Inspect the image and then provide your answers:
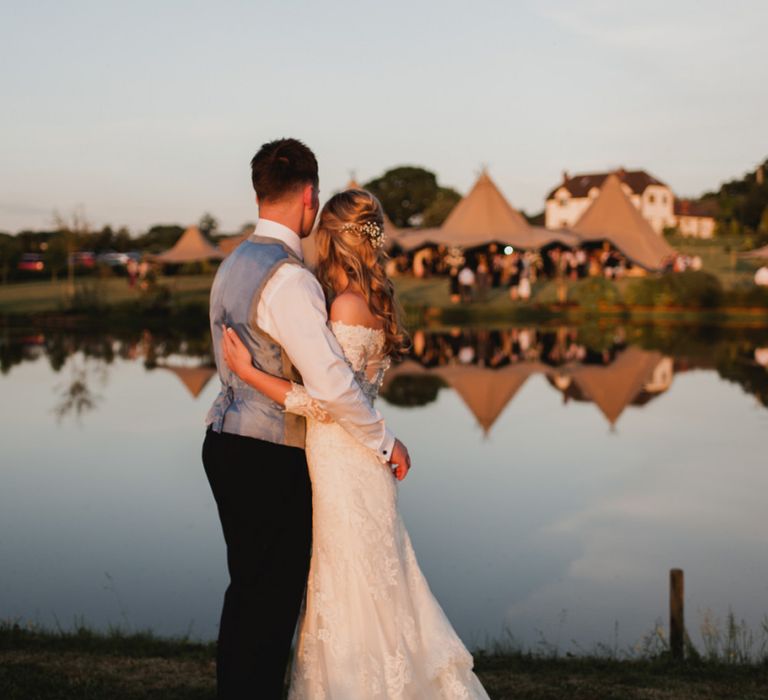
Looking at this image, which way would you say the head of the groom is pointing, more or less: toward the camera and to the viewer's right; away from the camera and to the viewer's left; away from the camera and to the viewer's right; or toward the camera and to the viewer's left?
away from the camera and to the viewer's right

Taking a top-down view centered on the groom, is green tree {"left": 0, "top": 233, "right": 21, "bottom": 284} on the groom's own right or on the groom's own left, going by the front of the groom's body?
on the groom's own left

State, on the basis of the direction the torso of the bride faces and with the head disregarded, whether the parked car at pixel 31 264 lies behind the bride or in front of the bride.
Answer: in front

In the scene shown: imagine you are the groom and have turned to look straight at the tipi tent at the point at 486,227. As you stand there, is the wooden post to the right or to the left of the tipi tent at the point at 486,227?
right

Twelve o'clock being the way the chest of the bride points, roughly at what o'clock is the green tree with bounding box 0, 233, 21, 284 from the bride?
The green tree is roughly at 1 o'clock from the bride.

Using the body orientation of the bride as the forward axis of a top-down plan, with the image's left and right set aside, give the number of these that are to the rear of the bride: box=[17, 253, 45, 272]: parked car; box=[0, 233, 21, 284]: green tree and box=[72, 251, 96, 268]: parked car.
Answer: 0

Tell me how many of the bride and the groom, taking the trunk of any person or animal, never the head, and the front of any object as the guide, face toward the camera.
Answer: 0

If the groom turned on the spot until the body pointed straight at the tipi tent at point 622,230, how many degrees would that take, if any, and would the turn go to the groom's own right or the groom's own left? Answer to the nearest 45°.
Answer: approximately 45° to the groom's own left

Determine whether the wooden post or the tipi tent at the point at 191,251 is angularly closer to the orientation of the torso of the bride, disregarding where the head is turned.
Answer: the tipi tent

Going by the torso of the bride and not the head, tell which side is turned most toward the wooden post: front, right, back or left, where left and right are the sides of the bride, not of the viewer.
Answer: right

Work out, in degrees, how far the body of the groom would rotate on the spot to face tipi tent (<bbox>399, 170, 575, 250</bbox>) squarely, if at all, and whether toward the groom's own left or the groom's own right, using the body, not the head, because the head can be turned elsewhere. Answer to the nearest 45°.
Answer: approximately 45° to the groom's own left

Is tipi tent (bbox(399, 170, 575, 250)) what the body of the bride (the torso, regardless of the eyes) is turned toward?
no

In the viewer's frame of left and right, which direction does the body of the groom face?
facing away from the viewer and to the right of the viewer

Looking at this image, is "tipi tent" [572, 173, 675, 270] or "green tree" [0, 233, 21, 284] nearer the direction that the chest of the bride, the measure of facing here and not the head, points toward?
the green tree

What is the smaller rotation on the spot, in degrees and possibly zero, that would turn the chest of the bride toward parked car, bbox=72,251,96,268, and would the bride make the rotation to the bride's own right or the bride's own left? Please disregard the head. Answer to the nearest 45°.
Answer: approximately 45° to the bride's own right

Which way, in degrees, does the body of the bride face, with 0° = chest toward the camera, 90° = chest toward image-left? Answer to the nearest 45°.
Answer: approximately 135°
